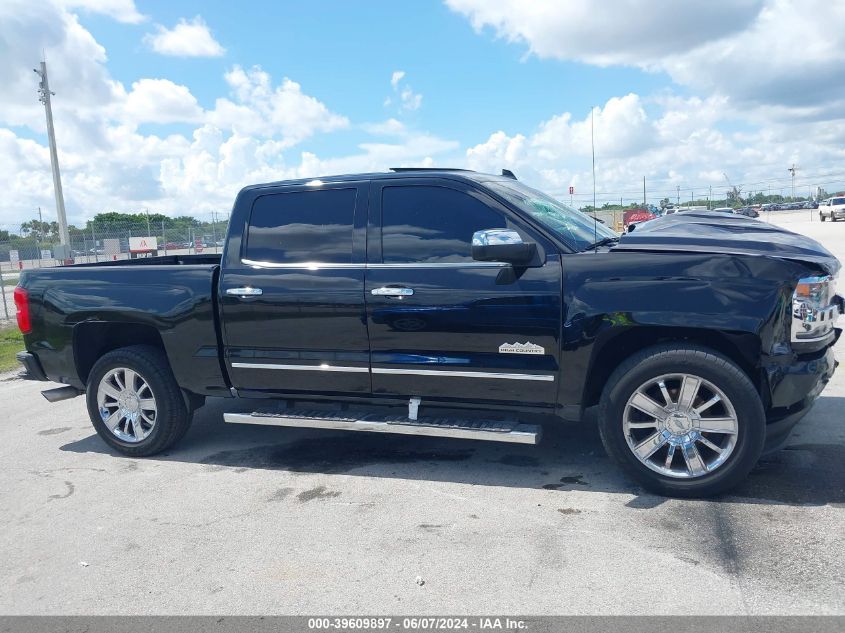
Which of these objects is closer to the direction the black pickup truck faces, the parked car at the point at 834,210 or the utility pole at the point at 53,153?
the parked car

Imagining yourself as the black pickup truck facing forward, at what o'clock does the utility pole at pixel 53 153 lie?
The utility pole is roughly at 8 o'clock from the black pickup truck.

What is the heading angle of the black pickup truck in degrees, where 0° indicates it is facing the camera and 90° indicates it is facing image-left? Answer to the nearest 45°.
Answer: approximately 270°

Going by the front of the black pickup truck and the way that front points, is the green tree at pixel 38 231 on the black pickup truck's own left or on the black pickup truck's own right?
on the black pickup truck's own left

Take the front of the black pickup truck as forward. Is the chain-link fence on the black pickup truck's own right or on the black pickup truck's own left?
on the black pickup truck's own left

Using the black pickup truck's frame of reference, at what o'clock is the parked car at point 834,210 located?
The parked car is roughly at 10 o'clock from the black pickup truck.

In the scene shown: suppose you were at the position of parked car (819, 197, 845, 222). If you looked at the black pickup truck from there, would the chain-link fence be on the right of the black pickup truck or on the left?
right

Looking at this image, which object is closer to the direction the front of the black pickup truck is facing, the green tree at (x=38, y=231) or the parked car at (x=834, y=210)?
the parked car
